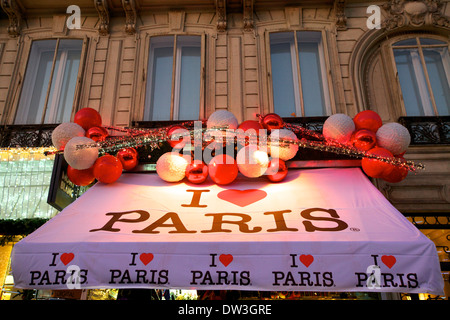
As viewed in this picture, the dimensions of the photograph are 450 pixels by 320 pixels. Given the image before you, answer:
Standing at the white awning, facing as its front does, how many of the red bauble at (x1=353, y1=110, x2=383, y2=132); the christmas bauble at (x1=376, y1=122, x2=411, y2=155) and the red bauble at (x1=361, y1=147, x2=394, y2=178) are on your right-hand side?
0

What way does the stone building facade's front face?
toward the camera

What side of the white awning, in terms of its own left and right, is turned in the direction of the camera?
front
